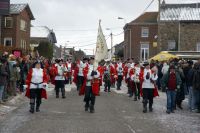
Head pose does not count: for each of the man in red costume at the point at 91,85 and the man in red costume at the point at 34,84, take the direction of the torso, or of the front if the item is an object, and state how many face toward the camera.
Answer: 2

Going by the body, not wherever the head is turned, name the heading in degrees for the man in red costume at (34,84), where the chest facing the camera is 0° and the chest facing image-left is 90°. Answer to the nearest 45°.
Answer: approximately 0°

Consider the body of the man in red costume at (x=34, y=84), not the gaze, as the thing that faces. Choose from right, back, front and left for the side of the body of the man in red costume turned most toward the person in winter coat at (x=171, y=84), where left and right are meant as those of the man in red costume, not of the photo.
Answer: left

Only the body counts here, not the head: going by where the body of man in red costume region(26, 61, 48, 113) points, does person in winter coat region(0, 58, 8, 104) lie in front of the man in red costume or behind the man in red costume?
behind

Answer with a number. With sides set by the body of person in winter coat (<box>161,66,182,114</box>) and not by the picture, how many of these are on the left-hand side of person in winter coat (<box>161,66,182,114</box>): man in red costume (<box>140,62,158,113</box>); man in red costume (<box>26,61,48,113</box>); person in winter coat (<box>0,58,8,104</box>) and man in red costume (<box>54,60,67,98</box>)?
0

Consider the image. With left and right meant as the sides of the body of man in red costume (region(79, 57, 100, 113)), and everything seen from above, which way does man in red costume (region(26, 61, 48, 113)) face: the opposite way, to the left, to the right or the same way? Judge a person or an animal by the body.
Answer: the same way

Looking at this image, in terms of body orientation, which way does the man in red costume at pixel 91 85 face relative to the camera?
toward the camera

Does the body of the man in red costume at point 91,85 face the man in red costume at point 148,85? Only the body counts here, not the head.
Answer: no

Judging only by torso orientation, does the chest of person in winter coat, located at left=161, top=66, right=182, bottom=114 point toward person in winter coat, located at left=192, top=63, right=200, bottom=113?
no

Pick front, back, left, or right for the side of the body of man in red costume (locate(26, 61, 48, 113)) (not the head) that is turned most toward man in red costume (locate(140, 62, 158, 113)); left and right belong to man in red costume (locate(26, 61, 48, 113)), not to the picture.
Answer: left

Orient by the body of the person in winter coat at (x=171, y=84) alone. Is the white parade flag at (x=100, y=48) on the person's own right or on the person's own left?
on the person's own right
